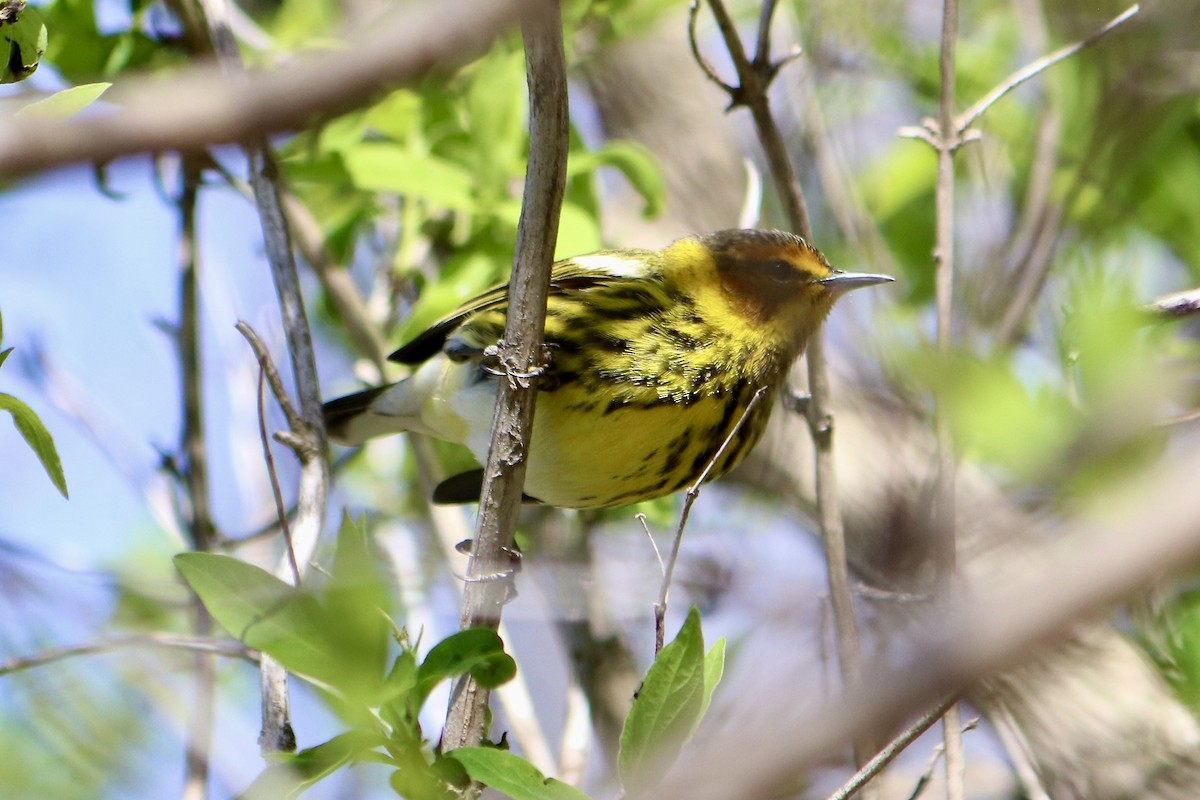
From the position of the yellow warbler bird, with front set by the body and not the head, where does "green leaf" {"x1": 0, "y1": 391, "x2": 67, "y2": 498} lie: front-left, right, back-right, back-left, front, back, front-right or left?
back-right

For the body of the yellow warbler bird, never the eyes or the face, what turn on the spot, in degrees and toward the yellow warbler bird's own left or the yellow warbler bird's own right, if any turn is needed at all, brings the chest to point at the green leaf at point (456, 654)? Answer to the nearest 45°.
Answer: approximately 135° to the yellow warbler bird's own right

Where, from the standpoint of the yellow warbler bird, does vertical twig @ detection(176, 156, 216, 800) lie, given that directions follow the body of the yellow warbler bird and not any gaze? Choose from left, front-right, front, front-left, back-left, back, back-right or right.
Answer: back

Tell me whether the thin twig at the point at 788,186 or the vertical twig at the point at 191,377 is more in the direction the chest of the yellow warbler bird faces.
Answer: the thin twig

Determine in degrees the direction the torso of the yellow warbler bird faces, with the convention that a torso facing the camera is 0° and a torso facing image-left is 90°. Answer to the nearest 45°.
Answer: approximately 270°

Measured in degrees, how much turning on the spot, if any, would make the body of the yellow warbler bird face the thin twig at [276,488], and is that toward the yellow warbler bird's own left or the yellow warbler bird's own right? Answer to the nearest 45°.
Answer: approximately 135° to the yellow warbler bird's own right

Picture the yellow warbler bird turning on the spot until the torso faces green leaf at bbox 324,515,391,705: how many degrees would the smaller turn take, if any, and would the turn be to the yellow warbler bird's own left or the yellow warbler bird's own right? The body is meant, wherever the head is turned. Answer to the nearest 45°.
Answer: approximately 135° to the yellow warbler bird's own right

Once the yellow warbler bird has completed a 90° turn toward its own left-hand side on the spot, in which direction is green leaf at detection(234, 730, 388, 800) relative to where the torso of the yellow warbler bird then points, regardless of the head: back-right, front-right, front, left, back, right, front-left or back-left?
back-left
